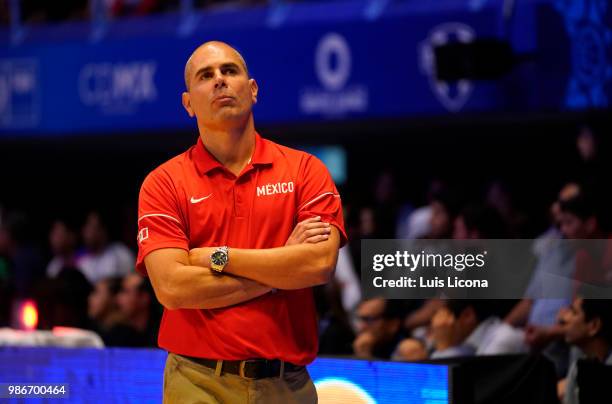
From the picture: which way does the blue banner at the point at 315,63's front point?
toward the camera

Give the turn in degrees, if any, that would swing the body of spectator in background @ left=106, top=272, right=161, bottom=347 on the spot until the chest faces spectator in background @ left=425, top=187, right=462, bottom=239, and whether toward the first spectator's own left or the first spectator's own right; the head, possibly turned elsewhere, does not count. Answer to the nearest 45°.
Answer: approximately 135° to the first spectator's own left

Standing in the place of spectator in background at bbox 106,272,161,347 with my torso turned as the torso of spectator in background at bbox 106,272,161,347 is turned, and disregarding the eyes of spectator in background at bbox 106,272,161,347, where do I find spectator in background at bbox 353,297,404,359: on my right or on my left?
on my left

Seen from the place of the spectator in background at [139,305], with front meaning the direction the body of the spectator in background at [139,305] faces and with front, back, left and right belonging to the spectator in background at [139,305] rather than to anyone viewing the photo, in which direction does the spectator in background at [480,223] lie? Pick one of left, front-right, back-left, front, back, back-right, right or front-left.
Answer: left

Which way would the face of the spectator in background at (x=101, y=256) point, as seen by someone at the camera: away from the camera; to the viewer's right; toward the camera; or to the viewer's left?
toward the camera

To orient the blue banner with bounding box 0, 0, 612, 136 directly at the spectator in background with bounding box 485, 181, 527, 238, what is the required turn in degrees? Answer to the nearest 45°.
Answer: approximately 45° to its left

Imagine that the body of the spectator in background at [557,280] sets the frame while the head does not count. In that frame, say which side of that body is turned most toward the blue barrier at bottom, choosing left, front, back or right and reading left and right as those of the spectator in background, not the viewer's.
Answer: front

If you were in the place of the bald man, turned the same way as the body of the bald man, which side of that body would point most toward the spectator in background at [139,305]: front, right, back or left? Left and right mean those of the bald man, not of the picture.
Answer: back

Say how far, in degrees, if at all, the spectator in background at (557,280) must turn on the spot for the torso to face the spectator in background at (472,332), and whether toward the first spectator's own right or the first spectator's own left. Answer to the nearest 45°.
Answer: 0° — they already face them
